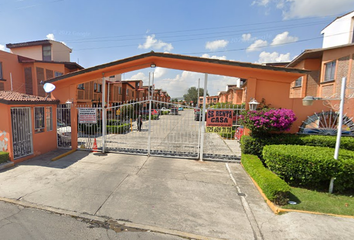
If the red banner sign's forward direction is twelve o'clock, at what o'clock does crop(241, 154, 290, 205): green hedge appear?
The green hedge is roughly at 11 o'clock from the red banner sign.

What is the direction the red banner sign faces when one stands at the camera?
facing the viewer

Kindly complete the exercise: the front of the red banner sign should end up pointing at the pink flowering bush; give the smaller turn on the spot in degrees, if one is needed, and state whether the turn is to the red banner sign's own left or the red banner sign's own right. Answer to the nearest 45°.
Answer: approximately 45° to the red banner sign's own left

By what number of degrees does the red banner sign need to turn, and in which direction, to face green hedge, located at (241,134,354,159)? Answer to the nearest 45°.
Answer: approximately 90° to its left

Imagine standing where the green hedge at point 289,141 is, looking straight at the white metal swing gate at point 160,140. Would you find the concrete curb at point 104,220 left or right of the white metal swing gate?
left

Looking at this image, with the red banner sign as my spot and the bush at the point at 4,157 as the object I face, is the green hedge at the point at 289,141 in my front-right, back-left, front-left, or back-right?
back-left

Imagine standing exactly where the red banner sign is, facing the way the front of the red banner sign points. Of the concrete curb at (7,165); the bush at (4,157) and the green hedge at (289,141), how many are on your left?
1

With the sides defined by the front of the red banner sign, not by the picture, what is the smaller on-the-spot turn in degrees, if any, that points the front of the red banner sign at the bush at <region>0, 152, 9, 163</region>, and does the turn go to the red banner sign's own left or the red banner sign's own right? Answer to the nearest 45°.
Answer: approximately 90° to the red banner sign's own right

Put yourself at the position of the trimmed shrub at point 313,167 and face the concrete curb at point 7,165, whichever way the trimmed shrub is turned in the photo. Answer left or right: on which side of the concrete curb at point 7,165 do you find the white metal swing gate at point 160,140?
right

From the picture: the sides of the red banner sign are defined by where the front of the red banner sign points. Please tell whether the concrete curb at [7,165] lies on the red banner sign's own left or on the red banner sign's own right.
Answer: on the red banner sign's own right

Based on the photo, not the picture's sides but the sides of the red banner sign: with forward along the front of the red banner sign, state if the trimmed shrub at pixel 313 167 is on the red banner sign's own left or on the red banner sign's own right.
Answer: on the red banner sign's own left
